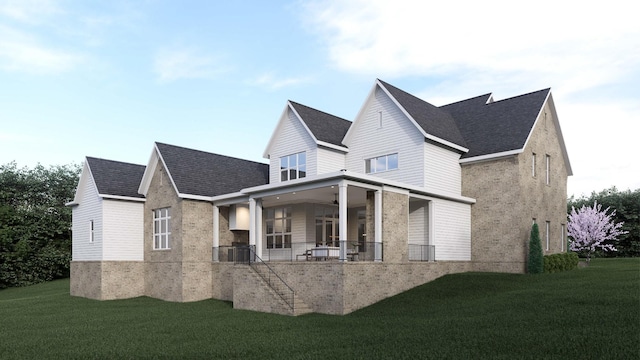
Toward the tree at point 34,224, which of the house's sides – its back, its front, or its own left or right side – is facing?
left

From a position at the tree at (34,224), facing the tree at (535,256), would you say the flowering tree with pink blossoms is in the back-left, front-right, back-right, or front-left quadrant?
front-left
